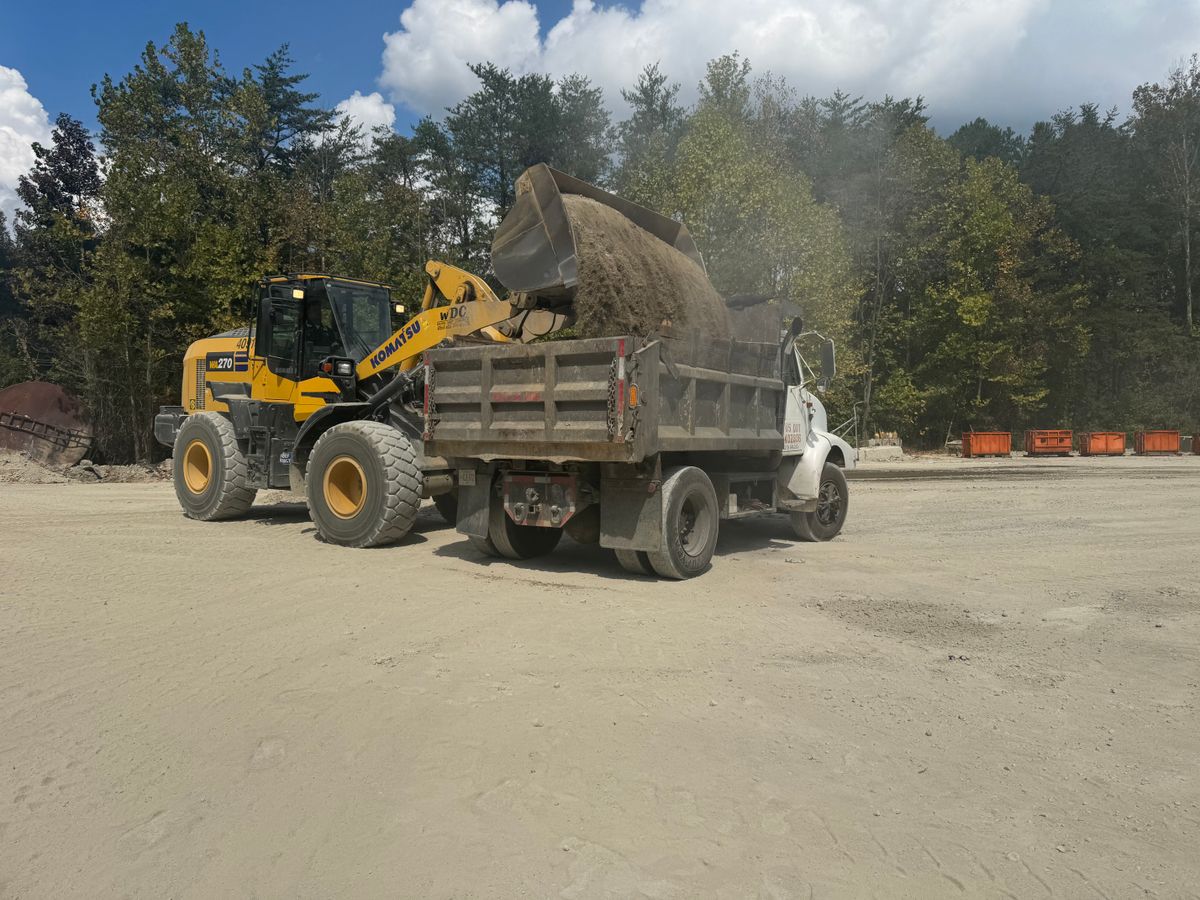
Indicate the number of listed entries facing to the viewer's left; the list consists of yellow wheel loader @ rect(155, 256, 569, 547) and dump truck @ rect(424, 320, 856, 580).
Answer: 0

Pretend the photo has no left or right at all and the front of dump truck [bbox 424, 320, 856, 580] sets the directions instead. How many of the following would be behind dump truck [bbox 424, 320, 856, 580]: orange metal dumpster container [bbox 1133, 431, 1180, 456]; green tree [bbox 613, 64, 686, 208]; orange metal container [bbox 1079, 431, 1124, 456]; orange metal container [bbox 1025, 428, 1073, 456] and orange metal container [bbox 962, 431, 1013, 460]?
0

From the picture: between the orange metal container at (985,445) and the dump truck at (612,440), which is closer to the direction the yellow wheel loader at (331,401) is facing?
the dump truck

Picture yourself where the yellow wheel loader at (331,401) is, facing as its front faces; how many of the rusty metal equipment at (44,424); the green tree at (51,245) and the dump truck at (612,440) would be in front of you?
1

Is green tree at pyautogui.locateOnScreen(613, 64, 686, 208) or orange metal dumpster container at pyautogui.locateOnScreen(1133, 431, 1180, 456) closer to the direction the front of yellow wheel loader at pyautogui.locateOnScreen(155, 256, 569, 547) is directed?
the orange metal dumpster container

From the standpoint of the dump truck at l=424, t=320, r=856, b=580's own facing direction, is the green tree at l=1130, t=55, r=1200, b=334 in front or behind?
in front

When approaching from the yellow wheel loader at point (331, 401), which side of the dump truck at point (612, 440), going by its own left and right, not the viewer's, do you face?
left

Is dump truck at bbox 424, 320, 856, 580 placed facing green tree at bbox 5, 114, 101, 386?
no

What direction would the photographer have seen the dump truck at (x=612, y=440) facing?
facing away from the viewer and to the right of the viewer

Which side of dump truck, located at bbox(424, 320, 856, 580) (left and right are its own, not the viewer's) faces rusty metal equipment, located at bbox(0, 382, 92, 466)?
left

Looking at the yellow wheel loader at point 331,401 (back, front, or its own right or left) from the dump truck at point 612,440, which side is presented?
front

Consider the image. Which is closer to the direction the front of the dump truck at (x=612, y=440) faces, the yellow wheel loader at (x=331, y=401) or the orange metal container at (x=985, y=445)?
the orange metal container

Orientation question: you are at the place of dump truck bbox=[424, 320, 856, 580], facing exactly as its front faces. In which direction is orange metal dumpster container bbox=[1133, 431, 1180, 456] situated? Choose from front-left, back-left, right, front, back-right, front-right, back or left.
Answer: front

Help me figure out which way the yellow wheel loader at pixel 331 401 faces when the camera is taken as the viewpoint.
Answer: facing the viewer and to the right of the viewer

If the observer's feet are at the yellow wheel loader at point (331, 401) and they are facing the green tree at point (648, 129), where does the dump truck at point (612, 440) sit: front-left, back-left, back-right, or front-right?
back-right

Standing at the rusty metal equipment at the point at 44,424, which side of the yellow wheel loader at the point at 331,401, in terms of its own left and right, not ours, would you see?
back

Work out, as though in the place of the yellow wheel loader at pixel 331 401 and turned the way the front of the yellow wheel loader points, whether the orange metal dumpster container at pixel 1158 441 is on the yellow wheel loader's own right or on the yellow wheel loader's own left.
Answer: on the yellow wheel loader's own left

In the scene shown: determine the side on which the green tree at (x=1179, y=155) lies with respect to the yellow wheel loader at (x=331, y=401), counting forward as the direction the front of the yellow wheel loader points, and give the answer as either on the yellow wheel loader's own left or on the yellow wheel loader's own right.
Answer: on the yellow wheel loader's own left

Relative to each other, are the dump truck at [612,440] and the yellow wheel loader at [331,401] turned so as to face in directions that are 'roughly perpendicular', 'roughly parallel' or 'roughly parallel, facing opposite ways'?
roughly perpendicular
